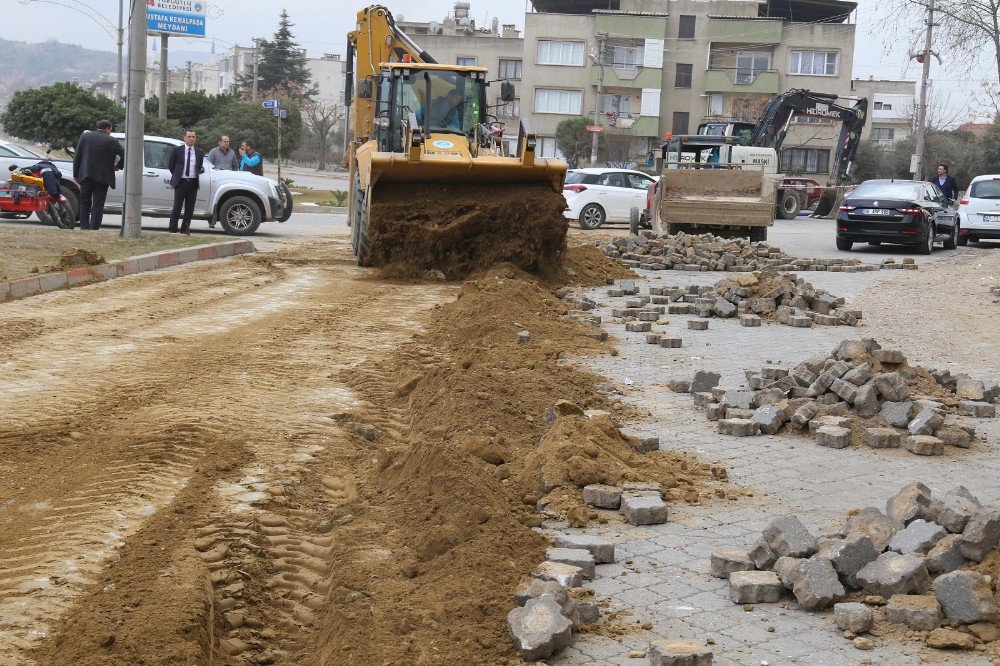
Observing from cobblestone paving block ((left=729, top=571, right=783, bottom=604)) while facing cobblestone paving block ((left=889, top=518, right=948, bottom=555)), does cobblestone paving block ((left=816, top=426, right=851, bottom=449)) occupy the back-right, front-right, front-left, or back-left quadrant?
front-left

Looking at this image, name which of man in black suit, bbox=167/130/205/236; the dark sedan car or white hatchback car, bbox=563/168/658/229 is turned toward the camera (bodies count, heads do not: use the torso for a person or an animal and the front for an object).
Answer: the man in black suit

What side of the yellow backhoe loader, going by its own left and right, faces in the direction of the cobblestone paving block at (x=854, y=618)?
front

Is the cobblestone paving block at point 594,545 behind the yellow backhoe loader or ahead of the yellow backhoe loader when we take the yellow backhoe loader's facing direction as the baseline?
ahead

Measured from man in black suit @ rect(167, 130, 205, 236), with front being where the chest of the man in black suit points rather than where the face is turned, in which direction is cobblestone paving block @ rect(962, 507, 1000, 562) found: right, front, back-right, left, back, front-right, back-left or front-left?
front

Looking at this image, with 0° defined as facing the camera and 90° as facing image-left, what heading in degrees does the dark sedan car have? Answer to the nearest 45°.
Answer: approximately 225°

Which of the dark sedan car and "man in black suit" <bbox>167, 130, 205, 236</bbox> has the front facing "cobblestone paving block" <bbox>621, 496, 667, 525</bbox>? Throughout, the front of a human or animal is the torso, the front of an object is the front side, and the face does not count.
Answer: the man in black suit

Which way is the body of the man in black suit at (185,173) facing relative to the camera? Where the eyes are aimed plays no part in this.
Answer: toward the camera

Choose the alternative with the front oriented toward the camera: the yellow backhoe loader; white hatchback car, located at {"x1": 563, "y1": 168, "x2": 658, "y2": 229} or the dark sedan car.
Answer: the yellow backhoe loader

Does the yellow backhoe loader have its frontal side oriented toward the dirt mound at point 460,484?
yes

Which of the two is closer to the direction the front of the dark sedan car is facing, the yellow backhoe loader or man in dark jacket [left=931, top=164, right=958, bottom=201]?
the man in dark jacket

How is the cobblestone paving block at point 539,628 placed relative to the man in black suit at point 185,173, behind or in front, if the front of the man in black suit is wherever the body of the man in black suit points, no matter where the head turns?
in front

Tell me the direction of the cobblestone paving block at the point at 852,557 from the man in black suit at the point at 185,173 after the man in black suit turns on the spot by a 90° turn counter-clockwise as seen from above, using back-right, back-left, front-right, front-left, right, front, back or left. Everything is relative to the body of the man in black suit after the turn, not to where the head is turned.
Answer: right

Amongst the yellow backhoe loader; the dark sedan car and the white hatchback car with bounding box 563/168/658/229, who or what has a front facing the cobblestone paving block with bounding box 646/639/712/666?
the yellow backhoe loader
